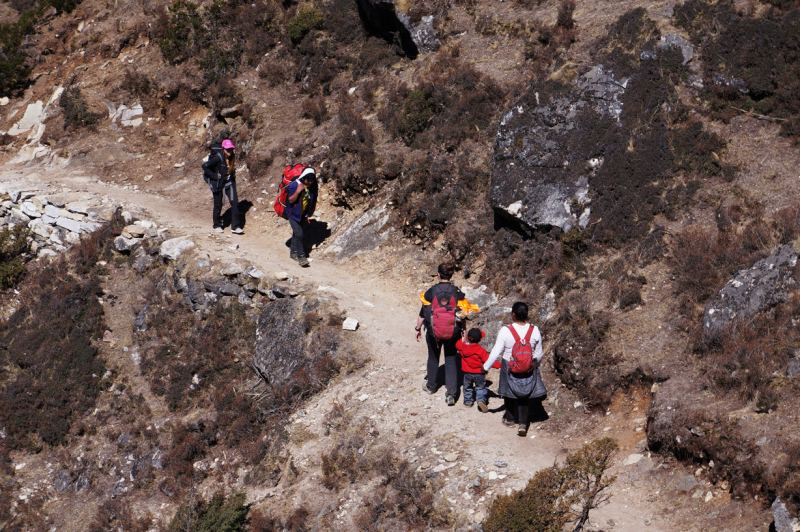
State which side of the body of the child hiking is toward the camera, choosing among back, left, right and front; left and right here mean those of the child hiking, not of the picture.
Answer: back

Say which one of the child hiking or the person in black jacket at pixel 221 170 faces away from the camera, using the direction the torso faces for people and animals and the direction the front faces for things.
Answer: the child hiking

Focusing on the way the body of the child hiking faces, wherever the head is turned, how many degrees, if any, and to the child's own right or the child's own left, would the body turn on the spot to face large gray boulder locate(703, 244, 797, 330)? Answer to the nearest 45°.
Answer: approximately 90° to the child's own right

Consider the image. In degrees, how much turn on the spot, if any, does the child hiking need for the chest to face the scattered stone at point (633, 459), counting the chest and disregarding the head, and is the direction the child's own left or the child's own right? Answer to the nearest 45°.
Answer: approximately 135° to the child's own right

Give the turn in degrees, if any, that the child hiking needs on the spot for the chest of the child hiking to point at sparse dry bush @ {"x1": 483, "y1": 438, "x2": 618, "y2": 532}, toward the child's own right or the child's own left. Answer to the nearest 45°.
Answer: approximately 180°

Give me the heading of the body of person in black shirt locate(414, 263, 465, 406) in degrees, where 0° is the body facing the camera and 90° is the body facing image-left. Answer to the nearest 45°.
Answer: approximately 180°

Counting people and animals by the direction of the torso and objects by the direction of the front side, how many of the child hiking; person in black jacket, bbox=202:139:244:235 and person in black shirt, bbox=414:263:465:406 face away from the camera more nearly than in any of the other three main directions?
2

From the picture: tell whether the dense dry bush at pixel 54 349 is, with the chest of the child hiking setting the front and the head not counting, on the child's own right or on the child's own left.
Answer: on the child's own left

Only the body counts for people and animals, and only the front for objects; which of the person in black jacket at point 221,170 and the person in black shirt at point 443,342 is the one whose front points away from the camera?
the person in black shirt at point 443,342

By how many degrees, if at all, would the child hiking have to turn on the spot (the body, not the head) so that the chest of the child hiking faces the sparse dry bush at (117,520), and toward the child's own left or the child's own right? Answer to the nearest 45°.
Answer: approximately 90° to the child's own left
